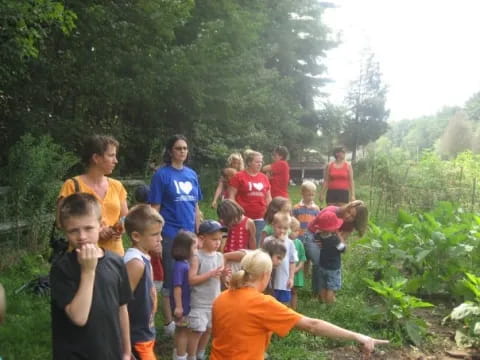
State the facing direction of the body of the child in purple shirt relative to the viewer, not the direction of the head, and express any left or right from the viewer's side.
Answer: facing to the right of the viewer

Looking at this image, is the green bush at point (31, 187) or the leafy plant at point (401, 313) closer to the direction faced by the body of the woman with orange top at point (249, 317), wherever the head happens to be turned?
the leafy plant

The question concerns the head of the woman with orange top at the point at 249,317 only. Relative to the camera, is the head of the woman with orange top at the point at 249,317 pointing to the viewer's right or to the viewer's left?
to the viewer's right

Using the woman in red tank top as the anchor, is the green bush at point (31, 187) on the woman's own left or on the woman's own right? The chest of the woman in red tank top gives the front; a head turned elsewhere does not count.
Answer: on the woman's own right

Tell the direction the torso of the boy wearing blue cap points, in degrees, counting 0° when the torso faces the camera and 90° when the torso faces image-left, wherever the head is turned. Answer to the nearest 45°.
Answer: approximately 315°

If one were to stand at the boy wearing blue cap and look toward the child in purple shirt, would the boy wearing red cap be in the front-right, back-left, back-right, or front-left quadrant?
back-right

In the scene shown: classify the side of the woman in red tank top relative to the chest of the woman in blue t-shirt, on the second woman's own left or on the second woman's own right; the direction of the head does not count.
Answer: on the second woman's own left

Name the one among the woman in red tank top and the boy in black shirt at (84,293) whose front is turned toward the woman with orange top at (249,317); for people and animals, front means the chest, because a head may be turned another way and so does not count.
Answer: the woman in red tank top

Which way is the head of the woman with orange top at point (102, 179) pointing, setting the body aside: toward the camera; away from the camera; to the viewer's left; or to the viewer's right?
to the viewer's right

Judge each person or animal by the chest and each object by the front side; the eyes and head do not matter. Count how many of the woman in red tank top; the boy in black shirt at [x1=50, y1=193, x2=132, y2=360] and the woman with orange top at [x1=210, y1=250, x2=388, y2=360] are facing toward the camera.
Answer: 2

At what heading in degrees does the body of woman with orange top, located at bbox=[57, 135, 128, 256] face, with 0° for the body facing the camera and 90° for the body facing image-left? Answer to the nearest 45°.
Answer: approximately 315°

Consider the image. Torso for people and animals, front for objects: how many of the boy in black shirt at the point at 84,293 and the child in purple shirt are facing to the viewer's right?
1
